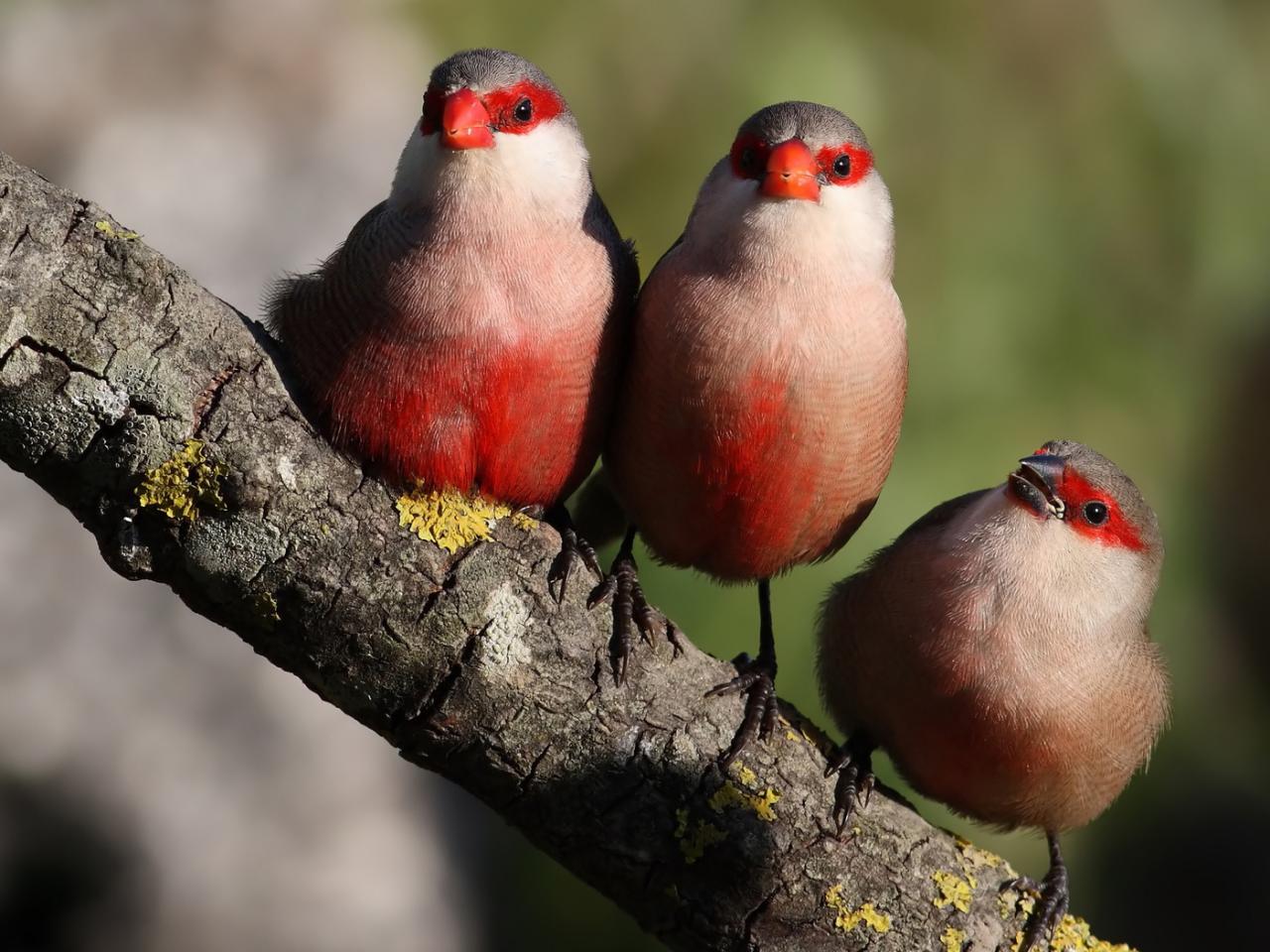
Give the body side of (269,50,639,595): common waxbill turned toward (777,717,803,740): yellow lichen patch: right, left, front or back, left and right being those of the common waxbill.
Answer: left

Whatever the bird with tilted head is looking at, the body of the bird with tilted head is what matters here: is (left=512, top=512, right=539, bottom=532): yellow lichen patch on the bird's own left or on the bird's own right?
on the bird's own right

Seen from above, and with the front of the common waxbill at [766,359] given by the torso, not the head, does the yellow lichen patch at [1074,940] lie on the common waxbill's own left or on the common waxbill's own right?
on the common waxbill's own left

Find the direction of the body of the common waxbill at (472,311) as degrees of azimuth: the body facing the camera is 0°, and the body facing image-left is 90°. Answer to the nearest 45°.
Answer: approximately 0°

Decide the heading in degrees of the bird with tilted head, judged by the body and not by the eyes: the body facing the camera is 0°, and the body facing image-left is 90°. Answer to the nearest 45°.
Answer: approximately 0°

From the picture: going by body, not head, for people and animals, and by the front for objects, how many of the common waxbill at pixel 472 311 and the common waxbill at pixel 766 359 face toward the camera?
2

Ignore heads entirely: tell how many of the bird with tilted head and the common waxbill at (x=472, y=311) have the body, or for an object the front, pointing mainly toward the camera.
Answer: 2
